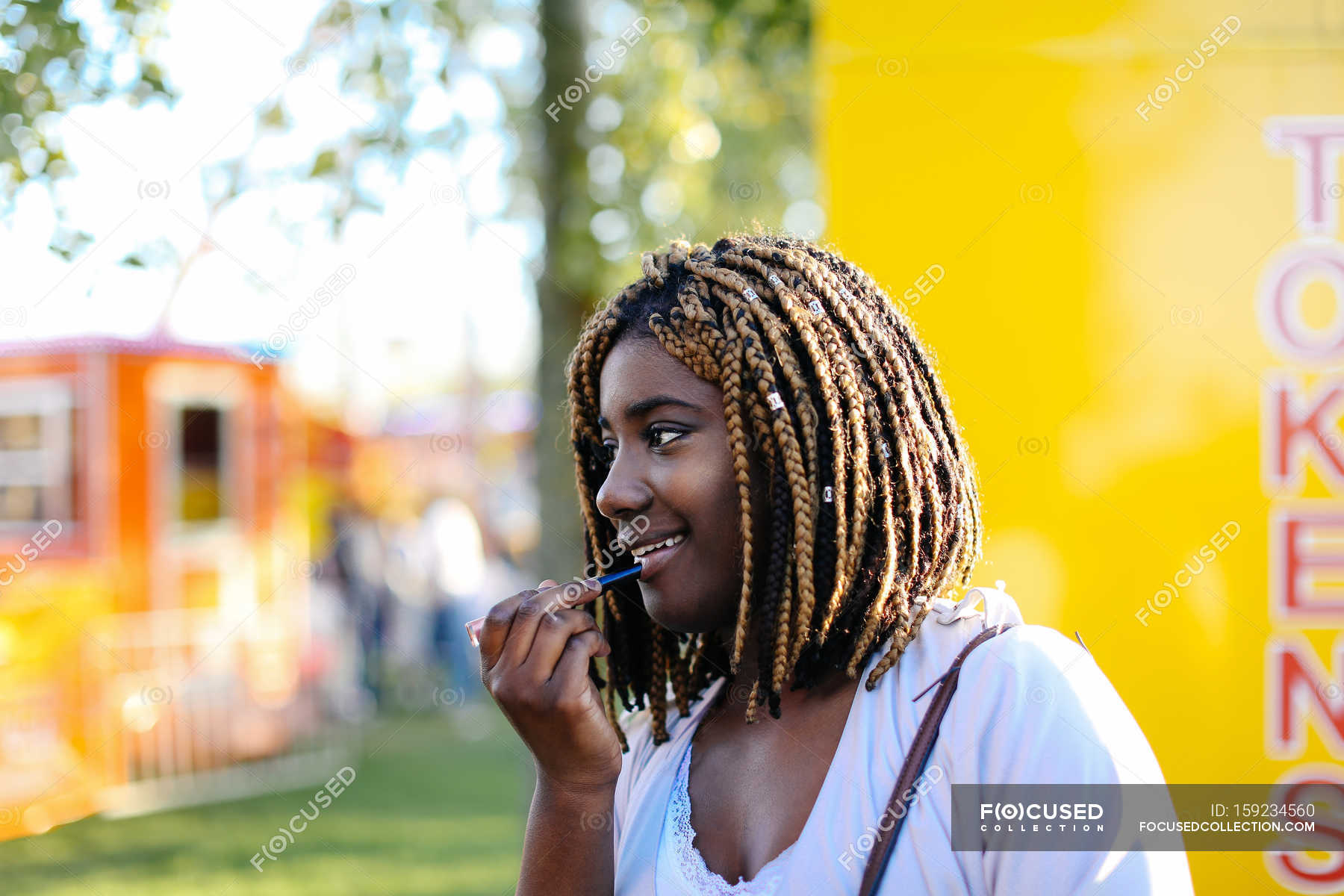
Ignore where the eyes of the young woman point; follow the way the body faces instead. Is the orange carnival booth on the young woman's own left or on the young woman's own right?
on the young woman's own right

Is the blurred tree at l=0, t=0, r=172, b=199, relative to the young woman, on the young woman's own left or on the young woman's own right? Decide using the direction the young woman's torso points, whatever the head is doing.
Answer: on the young woman's own right

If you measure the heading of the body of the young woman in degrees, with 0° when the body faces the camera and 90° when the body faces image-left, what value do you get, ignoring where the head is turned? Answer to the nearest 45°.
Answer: approximately 45°

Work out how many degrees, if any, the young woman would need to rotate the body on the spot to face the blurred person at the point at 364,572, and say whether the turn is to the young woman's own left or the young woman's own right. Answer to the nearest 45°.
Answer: approximately 90° to the young woman's own right

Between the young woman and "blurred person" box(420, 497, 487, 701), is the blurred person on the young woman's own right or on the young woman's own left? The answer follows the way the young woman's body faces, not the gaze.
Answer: on the young woman's own right
